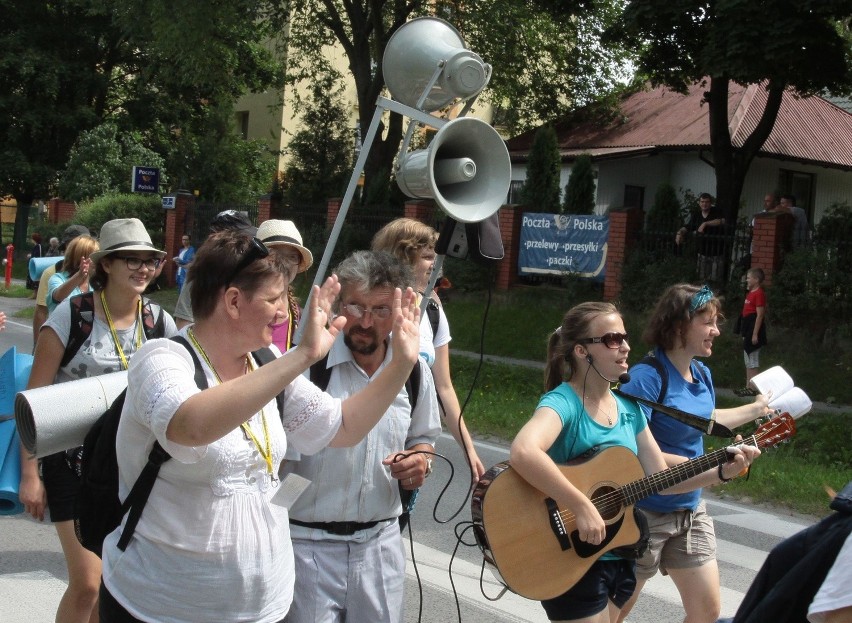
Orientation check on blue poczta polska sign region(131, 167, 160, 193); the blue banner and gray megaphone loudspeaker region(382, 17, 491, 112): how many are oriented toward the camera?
2

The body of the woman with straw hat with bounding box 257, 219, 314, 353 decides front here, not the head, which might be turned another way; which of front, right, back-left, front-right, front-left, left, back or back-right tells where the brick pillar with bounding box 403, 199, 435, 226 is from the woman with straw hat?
back-left

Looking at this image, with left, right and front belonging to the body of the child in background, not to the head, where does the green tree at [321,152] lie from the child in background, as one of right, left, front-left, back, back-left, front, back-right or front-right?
right

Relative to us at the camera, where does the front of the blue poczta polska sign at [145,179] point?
facing the viewer

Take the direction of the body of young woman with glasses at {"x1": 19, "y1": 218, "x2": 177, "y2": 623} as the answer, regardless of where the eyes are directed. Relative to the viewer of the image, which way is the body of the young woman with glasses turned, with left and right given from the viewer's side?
facing the viewer and to the right of the viewer

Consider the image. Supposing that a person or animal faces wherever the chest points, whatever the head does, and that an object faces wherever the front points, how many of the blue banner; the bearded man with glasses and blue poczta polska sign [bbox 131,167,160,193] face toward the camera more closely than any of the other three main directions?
3

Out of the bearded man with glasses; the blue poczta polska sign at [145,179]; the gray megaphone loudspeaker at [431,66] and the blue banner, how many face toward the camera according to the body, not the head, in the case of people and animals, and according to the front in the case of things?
3

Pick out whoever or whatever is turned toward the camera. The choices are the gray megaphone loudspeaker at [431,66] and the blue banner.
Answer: the blue banner

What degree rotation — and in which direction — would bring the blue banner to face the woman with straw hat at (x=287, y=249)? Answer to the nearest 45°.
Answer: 0° — it already faces them

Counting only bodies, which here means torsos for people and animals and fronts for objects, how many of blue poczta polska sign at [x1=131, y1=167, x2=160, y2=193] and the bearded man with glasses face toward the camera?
2

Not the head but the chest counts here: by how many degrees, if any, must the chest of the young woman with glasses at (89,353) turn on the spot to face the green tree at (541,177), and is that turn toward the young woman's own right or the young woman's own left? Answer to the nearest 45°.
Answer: approximately 90° to the young woman's own left

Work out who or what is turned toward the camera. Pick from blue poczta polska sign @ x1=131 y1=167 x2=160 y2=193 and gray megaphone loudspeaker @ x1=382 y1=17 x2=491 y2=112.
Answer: the blue poczta polska sign
